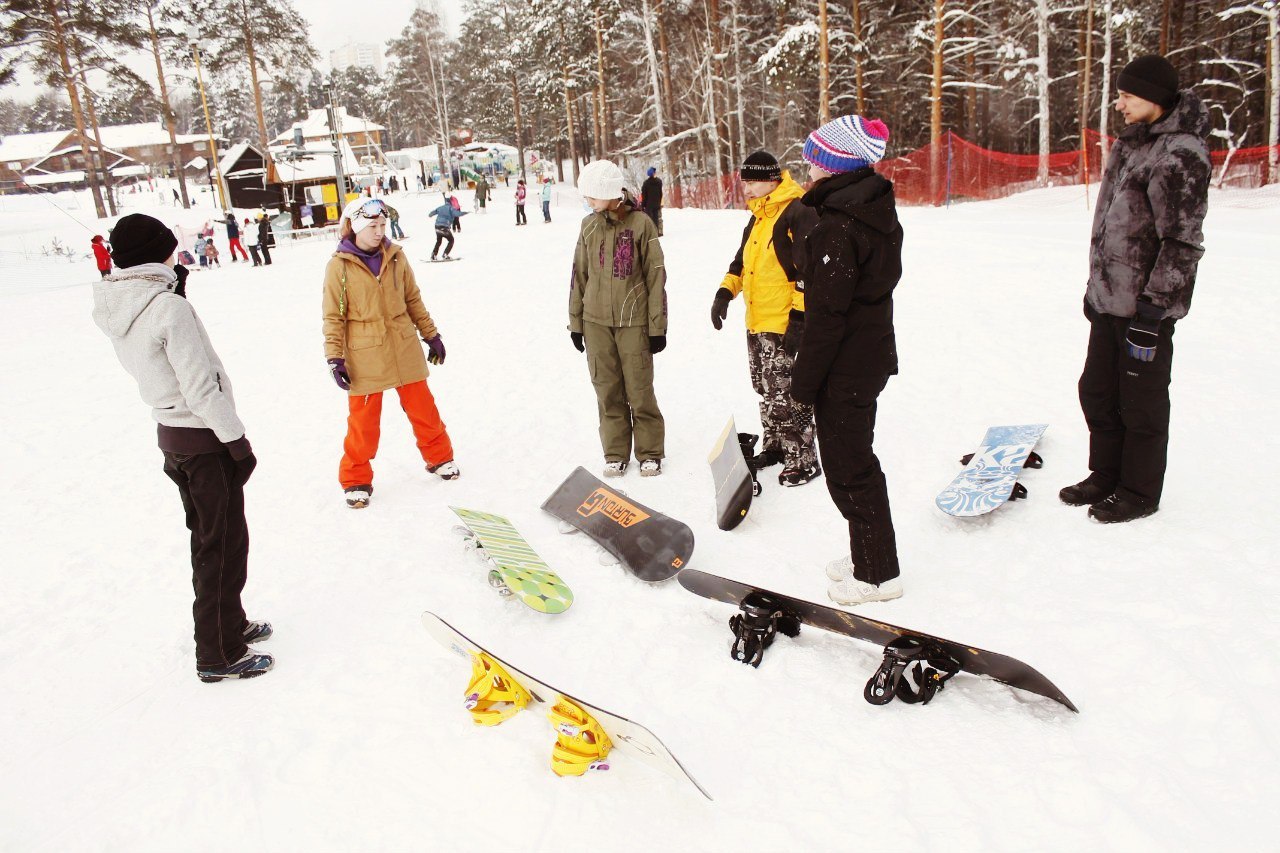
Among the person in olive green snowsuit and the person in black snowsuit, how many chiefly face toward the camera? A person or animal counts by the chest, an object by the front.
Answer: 1

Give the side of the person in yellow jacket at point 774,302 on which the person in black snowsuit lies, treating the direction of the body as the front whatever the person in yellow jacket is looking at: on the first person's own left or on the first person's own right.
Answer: on the first person's own left

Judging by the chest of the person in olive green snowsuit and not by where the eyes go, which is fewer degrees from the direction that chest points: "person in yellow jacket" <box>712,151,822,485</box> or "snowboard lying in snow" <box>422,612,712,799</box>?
the snowboard lying in snow

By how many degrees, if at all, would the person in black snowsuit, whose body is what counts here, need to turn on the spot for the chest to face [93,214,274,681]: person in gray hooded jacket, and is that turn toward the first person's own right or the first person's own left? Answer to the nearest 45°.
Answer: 0° — they already face them

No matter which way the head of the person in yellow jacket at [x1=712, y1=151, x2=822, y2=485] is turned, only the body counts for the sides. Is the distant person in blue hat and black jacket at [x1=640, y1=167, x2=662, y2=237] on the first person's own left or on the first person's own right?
on the first person's own right

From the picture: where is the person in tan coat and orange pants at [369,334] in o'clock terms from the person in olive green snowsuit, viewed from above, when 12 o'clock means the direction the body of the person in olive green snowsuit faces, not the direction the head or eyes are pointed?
The person in tan coat and orange pants is roughly at 3 o'clock from the person in olive green snowsuit.

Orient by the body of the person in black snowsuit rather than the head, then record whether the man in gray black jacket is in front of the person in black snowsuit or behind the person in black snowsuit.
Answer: behind

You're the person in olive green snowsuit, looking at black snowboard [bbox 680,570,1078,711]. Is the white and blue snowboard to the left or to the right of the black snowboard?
left
